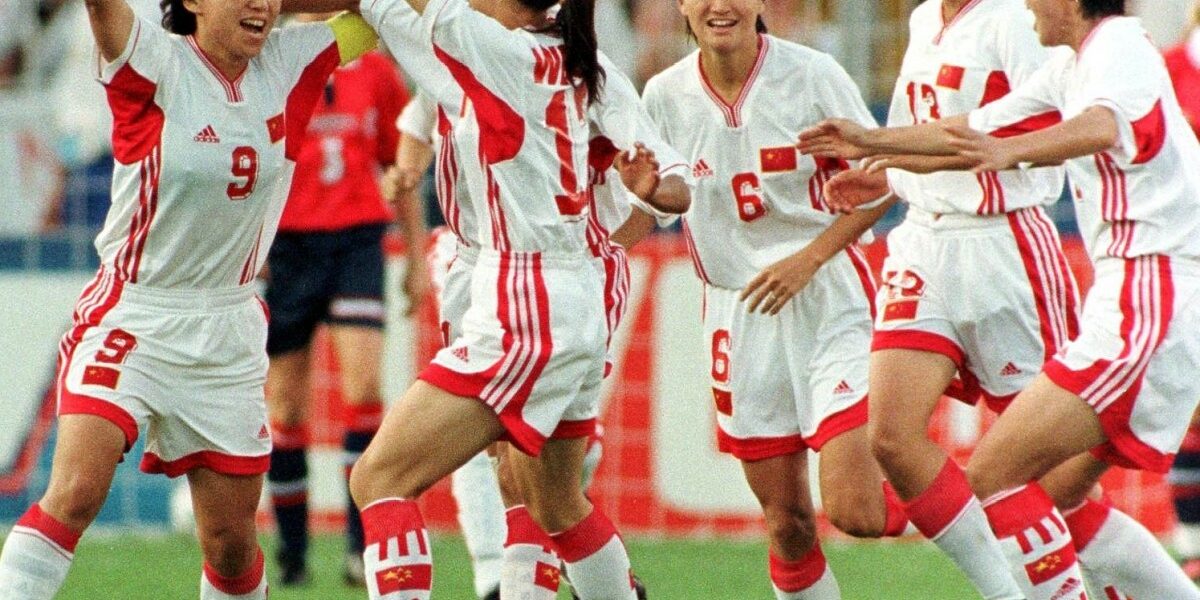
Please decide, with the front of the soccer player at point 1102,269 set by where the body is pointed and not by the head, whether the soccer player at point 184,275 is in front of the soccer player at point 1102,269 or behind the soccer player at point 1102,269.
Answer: in front

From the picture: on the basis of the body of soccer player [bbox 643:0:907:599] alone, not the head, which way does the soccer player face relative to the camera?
toward the camera

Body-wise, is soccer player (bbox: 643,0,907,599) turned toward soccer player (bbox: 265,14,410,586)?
no

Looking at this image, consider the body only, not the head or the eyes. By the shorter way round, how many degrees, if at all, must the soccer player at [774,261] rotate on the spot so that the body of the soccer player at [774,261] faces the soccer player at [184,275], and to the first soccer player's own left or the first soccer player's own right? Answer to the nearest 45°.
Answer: approximately 45° to the first soccer player's own right

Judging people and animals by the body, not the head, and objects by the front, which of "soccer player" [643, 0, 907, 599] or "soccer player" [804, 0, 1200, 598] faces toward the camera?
"soccer player" [643, 0, 907, 599]

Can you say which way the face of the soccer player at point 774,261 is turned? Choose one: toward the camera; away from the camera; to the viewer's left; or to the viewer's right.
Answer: toward the camera

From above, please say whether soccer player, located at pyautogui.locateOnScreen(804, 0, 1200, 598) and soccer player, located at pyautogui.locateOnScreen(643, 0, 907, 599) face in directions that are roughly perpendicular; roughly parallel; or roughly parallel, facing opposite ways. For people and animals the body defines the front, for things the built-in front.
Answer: roughly perpendicular

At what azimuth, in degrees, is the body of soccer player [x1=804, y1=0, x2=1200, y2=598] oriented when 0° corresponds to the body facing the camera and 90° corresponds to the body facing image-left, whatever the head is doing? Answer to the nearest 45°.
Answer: approximately 90°
